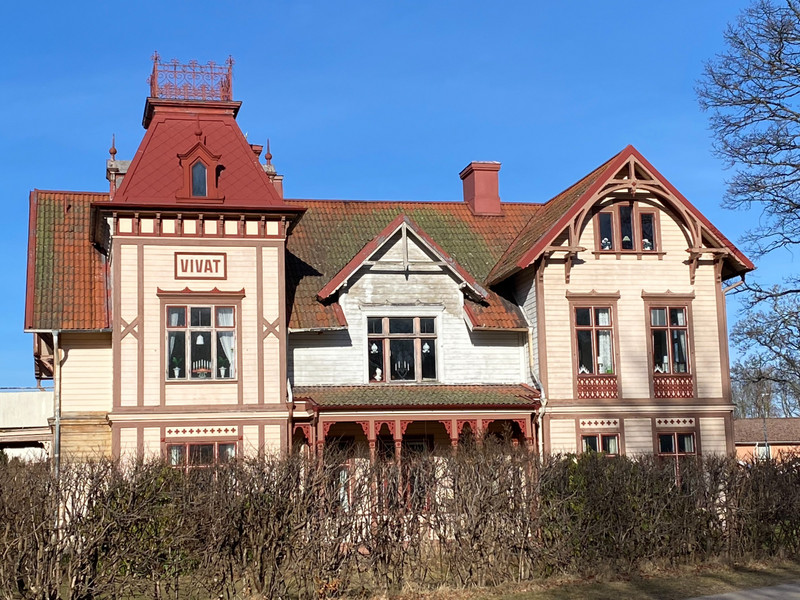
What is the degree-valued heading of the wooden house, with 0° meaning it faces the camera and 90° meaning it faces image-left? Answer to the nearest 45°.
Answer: approximately 0°
